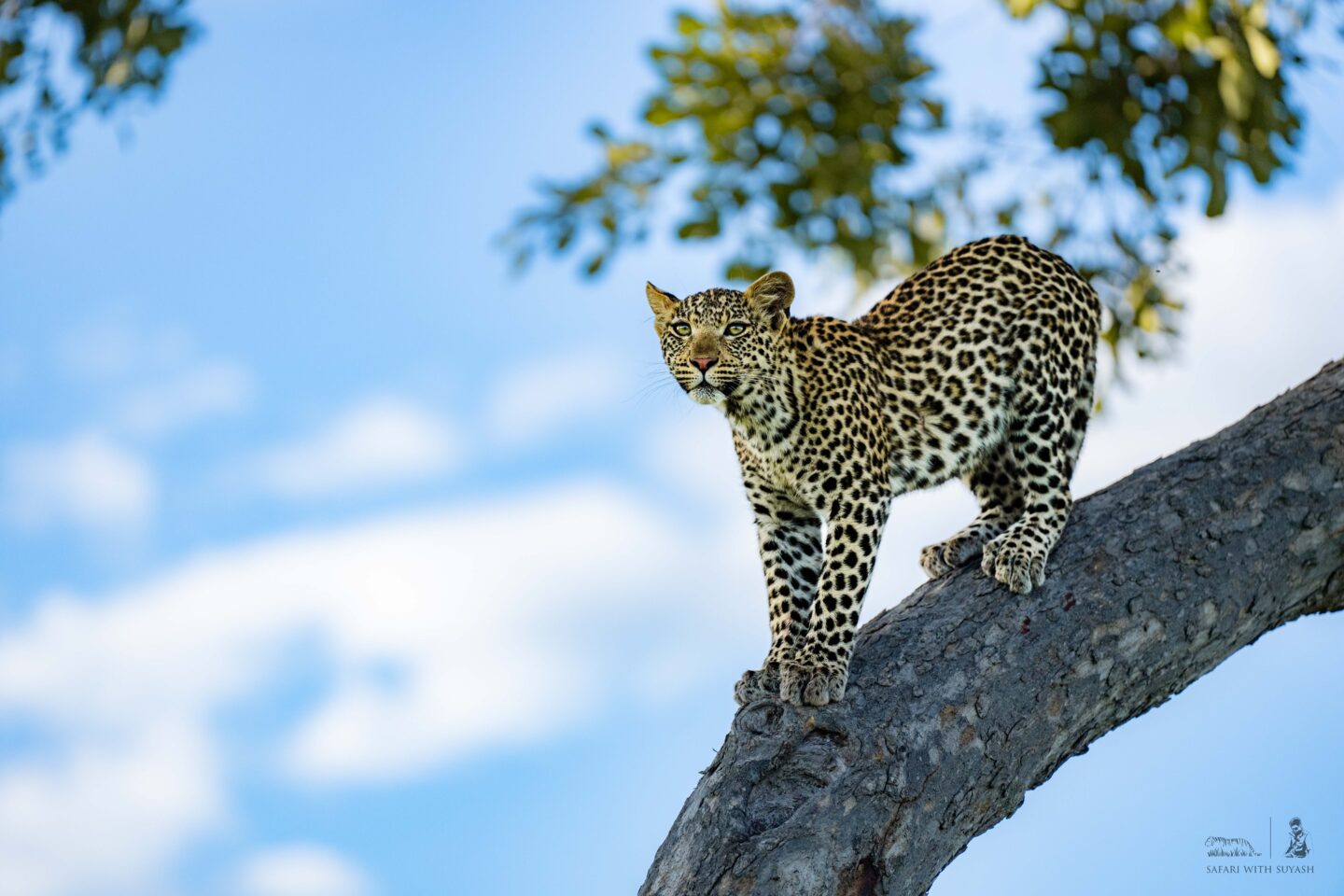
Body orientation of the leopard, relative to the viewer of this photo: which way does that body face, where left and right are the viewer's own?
facing the viewer and to the left of the viewer
